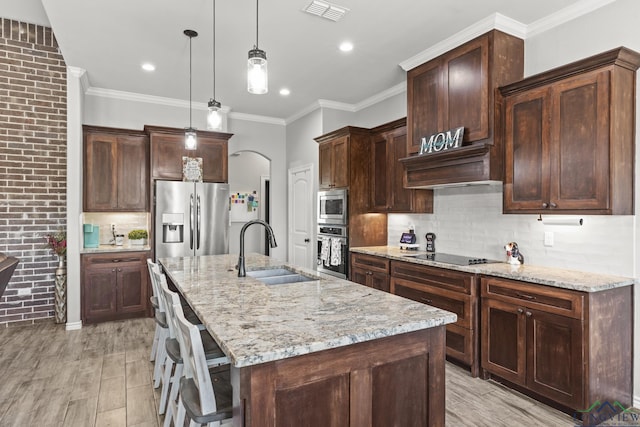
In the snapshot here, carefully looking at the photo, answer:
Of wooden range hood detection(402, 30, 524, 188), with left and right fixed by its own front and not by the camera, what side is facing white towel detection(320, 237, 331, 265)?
right

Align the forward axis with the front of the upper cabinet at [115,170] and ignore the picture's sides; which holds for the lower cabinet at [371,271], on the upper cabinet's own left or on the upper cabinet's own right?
on the upper cabinet's own left

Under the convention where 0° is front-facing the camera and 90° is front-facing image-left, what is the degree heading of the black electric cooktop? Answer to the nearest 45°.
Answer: approximately 45°

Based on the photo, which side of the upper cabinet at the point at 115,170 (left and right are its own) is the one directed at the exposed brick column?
right

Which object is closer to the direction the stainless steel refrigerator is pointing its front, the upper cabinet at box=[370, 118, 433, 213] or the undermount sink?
the undermount sink

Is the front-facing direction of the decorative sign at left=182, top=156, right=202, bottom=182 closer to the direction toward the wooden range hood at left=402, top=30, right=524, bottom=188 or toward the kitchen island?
the kitchen island

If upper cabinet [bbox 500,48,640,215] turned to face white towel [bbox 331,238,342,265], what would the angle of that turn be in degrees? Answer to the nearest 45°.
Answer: approximately 45° to its right

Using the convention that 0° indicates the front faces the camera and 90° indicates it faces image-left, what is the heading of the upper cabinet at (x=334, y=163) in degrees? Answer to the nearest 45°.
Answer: approximately 45°

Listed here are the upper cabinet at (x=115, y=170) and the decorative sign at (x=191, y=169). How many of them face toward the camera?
2

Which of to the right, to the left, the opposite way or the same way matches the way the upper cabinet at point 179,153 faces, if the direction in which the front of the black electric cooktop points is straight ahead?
to the left

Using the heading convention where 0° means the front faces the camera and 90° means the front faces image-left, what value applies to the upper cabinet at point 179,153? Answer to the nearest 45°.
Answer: approximately 0°
